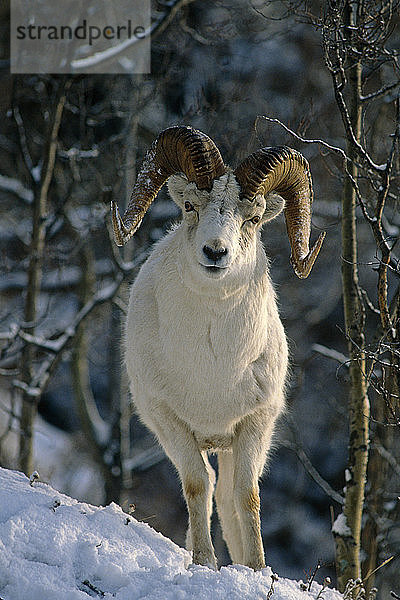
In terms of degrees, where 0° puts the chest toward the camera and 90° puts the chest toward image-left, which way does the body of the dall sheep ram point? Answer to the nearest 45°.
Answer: approximately 0°

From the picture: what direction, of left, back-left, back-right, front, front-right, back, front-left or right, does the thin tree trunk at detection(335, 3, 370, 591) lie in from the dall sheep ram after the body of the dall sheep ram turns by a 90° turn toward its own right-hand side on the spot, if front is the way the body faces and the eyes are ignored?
back-right

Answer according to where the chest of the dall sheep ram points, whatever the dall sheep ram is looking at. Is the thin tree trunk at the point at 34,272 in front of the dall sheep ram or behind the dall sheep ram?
behind
